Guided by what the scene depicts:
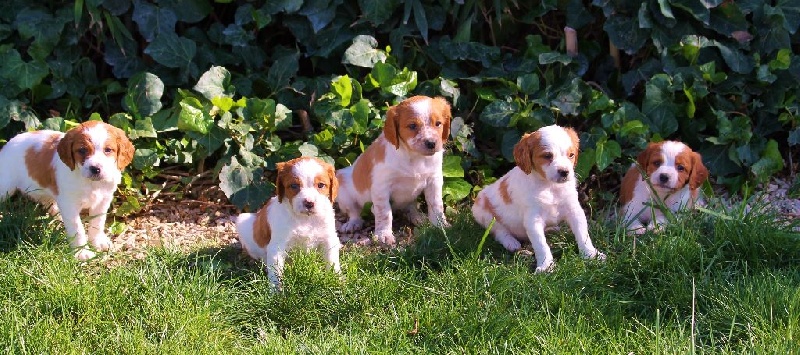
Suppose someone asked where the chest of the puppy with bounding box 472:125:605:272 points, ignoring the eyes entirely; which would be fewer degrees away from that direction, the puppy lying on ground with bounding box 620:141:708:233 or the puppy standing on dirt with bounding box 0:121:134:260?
the puppy lying on ground

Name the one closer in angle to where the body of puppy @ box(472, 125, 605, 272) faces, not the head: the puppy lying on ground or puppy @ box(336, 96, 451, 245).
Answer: the puppy lying on ground

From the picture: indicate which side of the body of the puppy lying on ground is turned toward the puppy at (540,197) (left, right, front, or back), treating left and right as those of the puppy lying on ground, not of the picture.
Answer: right

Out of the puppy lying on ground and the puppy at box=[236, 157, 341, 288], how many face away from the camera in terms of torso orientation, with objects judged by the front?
0

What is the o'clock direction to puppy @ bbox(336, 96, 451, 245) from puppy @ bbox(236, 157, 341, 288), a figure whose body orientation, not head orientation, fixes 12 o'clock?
puppy @ bbox(336, 96, 451, 245) is roughly at 9 o'clock from puppy @ bbox(236, 157, 341, 288).

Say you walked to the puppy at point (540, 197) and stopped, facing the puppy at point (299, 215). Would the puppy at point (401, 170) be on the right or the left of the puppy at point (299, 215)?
right

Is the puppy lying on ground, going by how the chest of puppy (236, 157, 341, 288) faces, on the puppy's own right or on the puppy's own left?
on the puppy's own left

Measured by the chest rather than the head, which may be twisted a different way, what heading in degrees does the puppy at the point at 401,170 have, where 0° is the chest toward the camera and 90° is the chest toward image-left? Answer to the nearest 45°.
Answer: approximately 315°

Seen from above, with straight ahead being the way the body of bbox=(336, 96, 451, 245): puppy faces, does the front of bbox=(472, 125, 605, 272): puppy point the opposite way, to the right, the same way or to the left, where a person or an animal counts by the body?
the same way

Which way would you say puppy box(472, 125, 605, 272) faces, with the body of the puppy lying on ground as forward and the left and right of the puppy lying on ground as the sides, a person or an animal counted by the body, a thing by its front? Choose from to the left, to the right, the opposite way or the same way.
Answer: the same way

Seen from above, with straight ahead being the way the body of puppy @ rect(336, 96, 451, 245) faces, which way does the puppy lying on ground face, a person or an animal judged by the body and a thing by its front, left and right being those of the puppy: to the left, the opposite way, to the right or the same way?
the same way

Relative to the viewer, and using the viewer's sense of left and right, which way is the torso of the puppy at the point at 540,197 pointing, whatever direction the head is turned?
facing the viewer and to the right of the viewer

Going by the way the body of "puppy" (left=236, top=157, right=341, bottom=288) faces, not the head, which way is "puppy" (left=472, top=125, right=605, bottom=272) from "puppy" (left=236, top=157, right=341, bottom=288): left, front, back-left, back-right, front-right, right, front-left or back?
front-left

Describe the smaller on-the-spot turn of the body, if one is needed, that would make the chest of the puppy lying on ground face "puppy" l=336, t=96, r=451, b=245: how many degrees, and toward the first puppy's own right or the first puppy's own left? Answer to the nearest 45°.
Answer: approximately 135° to the first puppy's own right
